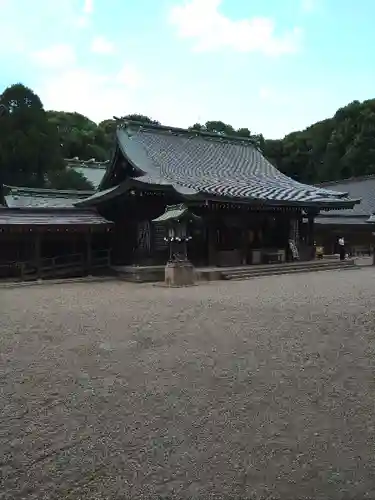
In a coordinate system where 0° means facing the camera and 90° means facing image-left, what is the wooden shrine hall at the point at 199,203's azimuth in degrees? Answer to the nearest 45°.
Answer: approximately 315°

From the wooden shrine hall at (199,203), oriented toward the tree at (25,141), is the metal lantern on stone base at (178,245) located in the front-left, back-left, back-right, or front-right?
back-left

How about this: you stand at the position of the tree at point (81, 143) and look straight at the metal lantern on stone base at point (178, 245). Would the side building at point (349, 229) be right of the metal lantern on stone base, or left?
left

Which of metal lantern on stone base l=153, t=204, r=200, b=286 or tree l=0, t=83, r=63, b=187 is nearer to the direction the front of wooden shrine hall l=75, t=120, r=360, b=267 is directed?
the metal lantern on stone base

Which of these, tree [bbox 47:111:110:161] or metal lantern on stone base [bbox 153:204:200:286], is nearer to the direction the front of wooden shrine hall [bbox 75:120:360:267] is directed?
the metal lantern on stone base

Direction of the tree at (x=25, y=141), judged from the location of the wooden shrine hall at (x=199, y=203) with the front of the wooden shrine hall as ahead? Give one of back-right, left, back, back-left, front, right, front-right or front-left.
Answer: back

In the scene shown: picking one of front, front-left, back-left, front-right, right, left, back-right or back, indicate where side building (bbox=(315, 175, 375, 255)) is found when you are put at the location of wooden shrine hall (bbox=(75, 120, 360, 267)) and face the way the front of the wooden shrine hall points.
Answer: left

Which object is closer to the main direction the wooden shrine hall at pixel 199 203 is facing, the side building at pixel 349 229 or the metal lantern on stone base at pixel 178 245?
the metal lantern on stone base

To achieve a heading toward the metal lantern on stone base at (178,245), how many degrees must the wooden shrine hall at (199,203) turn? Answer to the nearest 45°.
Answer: approximately 45° to its right

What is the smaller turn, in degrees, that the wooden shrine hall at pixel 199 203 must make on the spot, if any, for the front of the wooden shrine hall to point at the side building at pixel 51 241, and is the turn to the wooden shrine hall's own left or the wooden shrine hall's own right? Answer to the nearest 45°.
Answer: approximately 135° to the wooden shrine hall's own right

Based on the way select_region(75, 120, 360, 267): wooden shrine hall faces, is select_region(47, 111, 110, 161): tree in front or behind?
behind
